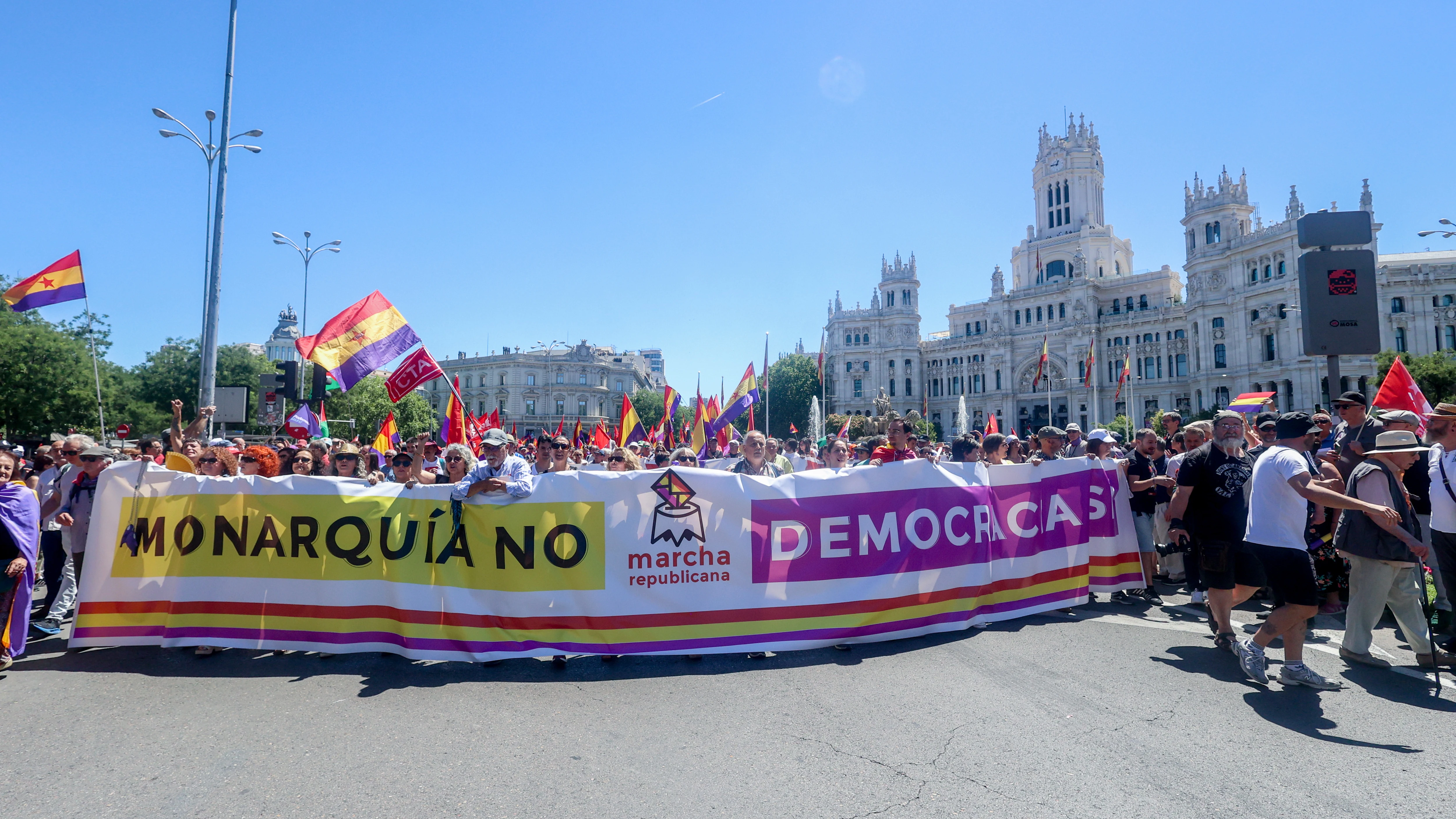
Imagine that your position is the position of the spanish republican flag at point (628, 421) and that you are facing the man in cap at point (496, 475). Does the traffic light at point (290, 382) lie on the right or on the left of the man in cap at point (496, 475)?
right

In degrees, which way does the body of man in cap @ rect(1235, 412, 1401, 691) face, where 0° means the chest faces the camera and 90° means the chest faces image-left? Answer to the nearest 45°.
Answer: approximately 270°

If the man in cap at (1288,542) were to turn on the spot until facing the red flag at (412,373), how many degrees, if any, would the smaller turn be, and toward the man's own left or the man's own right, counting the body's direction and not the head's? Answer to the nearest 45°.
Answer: approximately 180°

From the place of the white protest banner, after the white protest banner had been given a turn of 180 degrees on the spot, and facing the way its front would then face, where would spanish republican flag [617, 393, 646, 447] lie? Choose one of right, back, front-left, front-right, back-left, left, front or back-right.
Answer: front

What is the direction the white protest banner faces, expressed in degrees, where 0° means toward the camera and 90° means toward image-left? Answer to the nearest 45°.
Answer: approximately 0°

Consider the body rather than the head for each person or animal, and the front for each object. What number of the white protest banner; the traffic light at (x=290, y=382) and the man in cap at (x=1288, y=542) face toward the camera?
1

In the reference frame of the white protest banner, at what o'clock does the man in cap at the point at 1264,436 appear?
The man in cap is roughly at 9 o'clock from the white protest banner.
